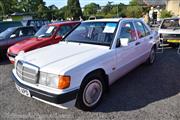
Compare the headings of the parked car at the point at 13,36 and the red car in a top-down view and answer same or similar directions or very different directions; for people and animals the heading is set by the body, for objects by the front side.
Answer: same or similar directions

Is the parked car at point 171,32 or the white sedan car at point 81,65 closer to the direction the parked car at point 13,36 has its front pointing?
the white sedan car

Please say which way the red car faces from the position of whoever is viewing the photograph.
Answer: facing the viewer and to the left of the viewer

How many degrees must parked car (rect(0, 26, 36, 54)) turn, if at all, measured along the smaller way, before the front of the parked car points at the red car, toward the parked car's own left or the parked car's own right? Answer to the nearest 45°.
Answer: approximately 90° to the parked car's own left

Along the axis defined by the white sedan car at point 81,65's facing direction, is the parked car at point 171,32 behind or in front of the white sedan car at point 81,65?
behind

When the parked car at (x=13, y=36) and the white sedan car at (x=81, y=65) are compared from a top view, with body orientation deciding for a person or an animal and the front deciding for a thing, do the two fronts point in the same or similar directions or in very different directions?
same or similar directions

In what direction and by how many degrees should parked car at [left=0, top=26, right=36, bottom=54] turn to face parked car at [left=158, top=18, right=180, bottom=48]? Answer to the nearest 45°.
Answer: approximately 135° to its left

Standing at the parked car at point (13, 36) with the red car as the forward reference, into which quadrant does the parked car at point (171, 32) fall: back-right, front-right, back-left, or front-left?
front-left

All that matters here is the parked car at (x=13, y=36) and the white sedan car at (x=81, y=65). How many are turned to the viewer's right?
0

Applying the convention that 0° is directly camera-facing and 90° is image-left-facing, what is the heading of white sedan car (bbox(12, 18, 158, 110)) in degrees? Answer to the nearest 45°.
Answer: approximately 45°

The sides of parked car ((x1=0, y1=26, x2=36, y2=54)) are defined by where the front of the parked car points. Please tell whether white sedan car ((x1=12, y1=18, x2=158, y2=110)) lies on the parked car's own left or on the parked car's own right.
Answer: on the parked car's own left
